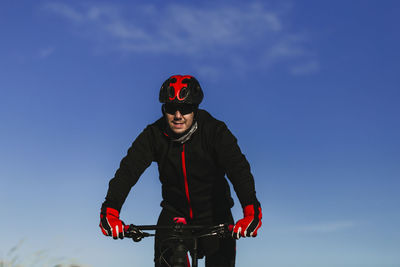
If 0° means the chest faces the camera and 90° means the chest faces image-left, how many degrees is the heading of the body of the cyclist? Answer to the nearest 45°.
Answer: approximately 0°

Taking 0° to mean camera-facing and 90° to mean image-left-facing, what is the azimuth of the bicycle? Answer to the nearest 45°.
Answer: approximately 0°
